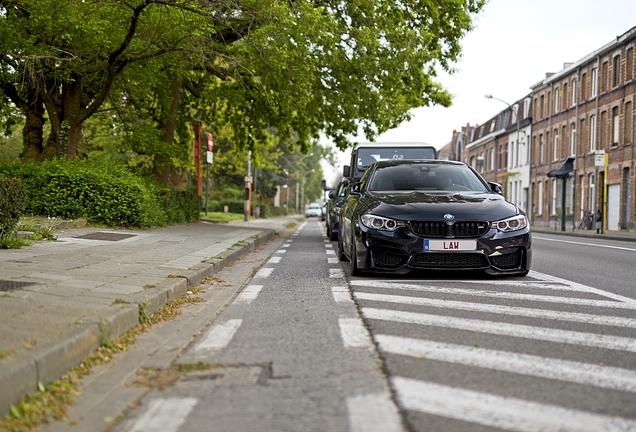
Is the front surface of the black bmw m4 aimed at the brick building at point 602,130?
no

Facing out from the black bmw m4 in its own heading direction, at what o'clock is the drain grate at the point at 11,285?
The drain grate is roughly at 2 o'clock from the black bmw m4.

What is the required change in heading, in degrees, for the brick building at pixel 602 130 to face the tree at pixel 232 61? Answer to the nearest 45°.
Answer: approximately 45° to its left

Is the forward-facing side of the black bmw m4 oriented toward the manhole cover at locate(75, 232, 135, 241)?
no

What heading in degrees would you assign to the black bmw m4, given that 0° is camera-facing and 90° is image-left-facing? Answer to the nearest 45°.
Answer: approximately 0°

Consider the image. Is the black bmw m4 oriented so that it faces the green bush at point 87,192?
no

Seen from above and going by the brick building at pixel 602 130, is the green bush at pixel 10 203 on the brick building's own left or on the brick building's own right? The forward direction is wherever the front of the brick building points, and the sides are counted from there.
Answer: on the brick building's own left

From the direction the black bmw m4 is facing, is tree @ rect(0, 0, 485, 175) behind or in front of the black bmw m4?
behind

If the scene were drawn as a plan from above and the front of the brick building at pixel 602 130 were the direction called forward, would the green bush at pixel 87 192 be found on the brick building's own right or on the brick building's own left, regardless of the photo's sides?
on the brick building's own left

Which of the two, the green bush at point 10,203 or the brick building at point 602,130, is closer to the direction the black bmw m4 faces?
the green bush

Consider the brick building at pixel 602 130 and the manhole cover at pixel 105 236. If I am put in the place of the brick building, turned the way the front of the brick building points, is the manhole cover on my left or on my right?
on my left

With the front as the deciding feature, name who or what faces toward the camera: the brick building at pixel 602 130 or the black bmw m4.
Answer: the black bmw m4

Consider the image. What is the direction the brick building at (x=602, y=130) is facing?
to the viewer's left

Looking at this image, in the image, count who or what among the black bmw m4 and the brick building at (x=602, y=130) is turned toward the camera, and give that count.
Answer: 1

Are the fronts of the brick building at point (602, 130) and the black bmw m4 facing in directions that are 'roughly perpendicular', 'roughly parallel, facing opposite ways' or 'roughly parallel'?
roughly perpendicular
